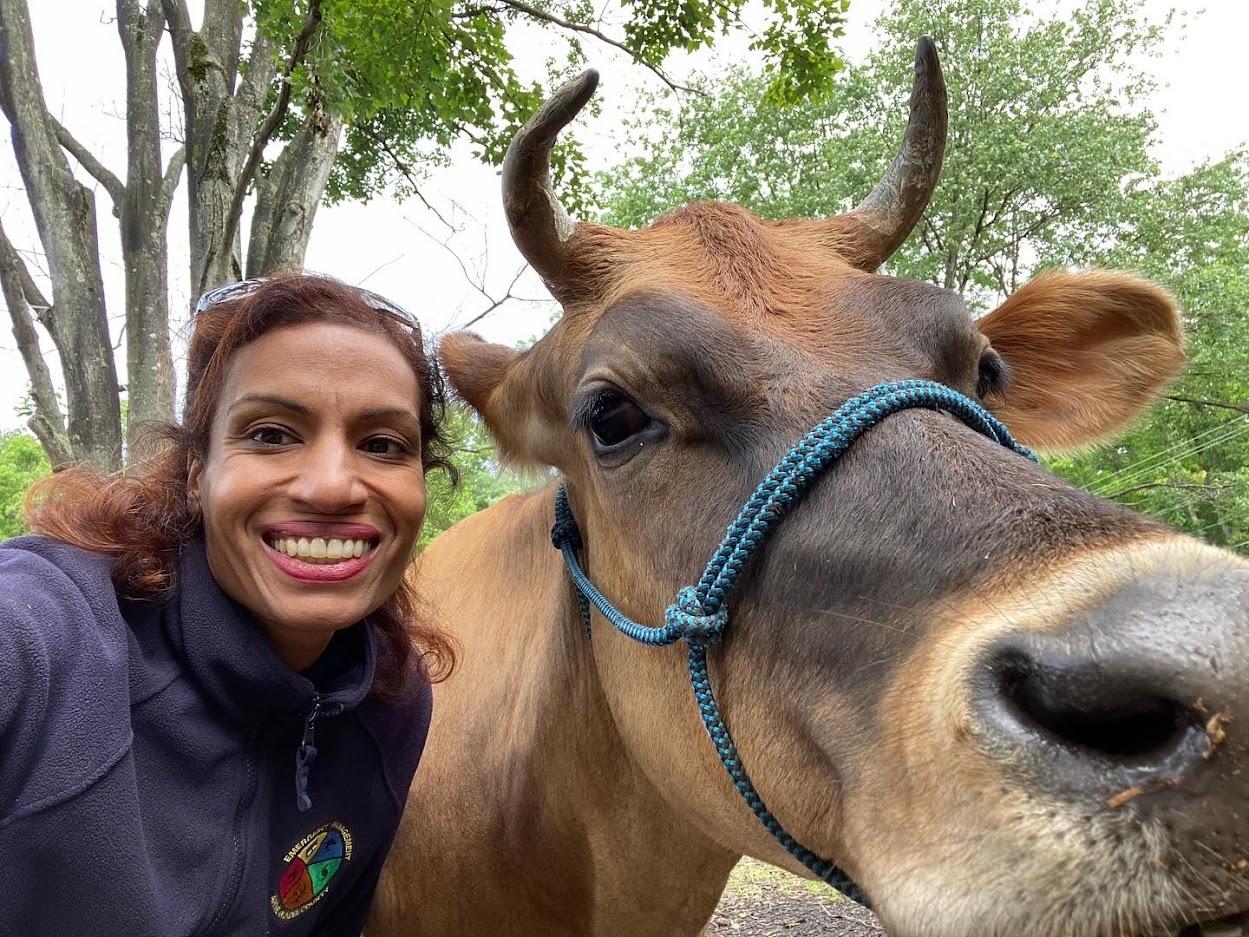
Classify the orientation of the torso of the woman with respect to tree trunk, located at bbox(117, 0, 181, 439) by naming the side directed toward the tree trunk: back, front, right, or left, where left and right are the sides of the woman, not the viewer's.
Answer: back

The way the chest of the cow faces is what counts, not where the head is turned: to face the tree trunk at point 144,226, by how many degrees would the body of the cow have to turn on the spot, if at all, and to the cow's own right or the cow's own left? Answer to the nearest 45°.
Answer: approximately 180°

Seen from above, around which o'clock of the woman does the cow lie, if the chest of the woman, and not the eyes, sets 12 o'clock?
The cow is roughly at 10 o'clock from the woman.

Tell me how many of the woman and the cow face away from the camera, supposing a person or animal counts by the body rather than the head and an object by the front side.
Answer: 0

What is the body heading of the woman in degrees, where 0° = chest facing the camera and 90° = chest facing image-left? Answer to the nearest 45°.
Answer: approximately 0°

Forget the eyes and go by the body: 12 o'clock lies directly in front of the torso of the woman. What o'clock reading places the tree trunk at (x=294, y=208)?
The tree trunk is roughly at 6 o'clock from the woman.

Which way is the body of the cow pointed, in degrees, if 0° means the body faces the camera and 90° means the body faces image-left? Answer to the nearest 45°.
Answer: approximately 315°

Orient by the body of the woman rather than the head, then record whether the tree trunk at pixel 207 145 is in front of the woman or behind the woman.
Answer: behind

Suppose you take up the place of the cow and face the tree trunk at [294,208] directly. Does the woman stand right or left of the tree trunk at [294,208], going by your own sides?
left
